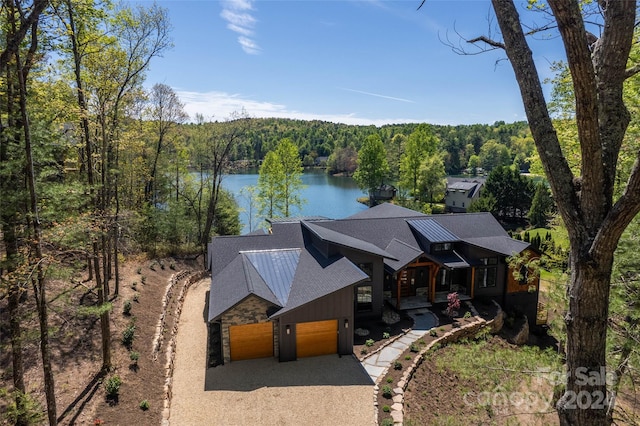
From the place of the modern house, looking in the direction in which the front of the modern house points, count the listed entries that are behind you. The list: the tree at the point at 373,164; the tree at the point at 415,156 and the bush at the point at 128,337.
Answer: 2

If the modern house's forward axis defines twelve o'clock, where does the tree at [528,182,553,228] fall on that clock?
The tree is roughly at 7 o'clock from the modern house.

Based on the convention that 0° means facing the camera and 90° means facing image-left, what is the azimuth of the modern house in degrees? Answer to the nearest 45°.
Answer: approximately 0°

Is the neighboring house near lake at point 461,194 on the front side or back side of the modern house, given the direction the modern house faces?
on the back side

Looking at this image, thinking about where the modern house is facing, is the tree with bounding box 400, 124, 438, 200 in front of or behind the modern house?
behind

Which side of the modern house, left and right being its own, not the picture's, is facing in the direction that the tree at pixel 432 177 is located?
back

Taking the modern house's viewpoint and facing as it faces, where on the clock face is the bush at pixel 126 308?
The bush is roughly at 2 o'clock from the modern house.

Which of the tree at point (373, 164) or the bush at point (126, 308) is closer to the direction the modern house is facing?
the bush

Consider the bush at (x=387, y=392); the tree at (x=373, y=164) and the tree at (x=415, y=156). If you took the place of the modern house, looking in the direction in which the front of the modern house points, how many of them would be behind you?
2

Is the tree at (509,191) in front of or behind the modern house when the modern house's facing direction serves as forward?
behind

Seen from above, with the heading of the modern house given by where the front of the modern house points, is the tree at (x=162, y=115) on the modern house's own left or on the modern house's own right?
on the modern house's own right

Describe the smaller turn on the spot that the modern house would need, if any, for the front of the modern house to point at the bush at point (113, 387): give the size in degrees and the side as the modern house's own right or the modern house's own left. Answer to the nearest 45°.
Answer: approximately 45° to the modern house's own right

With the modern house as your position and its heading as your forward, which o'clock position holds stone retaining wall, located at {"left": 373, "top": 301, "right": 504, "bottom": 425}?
The stone retaining wall is roughly at 10 o'clock from the modern house.

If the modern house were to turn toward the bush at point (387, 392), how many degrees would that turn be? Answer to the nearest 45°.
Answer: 0° — it already faces it
